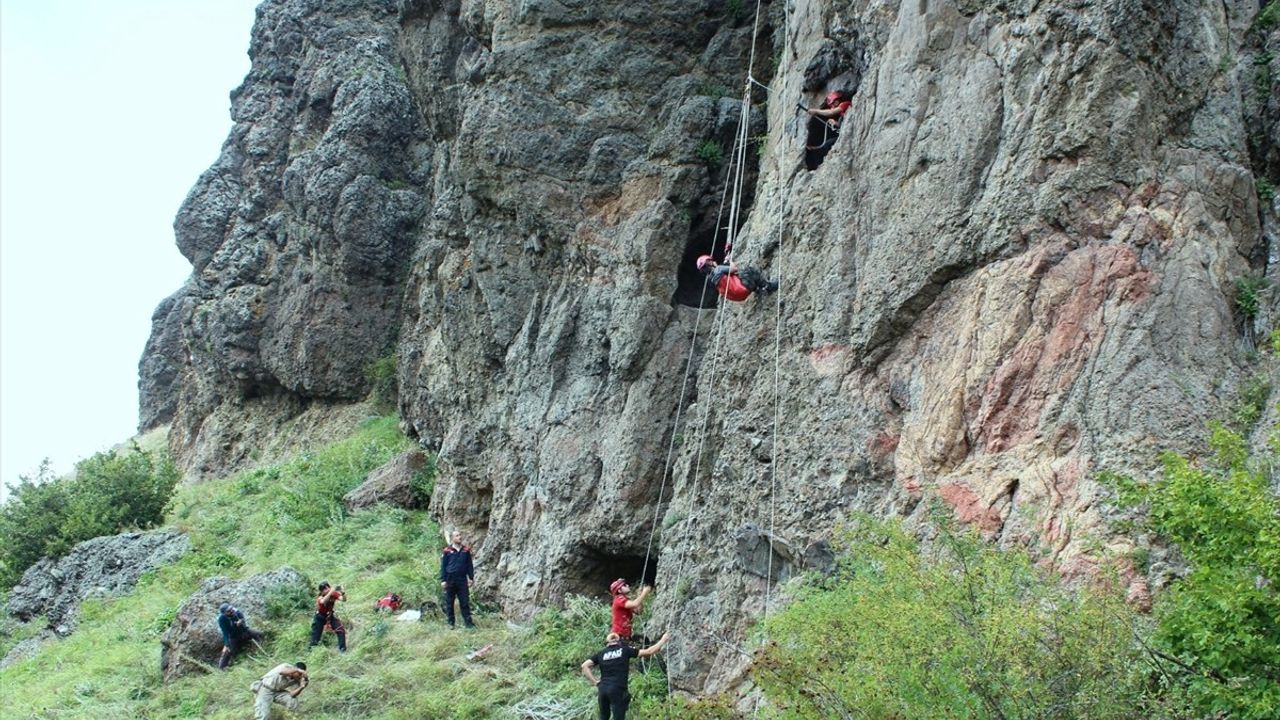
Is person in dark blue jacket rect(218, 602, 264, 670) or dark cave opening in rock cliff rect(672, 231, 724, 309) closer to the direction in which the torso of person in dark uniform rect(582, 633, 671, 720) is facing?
the dark cave opening in rock cliff

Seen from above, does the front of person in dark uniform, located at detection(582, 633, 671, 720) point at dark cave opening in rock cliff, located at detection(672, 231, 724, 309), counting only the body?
yes

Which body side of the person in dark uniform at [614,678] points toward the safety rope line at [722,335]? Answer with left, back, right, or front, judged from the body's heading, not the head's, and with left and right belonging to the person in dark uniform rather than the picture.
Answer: front

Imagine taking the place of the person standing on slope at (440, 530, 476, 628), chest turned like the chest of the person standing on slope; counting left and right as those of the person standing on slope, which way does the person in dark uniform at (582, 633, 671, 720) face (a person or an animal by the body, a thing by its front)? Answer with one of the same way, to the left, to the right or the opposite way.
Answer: the opposite way

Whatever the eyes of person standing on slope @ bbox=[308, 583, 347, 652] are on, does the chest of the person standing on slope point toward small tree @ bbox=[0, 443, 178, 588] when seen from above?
no

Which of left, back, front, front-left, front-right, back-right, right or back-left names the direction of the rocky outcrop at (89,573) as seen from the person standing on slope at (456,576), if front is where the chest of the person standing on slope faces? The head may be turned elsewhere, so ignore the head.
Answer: back-right

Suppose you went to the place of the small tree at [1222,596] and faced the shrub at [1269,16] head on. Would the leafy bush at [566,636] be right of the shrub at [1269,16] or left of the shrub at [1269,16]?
left

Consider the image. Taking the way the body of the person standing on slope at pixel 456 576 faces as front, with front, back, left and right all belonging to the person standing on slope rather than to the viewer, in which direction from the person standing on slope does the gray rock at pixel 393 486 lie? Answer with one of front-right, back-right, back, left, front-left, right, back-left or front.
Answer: back

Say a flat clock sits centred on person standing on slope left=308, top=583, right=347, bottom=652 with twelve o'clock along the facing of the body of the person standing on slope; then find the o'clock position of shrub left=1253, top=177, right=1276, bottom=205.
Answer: The shrub is roughly at 12 o'clock from the person standing on slope.

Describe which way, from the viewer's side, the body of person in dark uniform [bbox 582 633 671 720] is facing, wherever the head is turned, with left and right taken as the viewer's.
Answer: facing away from the viewer

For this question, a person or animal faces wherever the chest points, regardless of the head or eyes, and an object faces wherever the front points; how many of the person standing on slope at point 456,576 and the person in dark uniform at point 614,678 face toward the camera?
1

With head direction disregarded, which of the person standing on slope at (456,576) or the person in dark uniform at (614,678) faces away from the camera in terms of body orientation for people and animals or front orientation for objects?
the person in dark uniform

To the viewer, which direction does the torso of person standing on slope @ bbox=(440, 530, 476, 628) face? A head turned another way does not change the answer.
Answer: toward the camera

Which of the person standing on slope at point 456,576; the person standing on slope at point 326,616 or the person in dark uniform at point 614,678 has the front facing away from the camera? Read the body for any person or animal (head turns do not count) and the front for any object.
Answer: the person in dark uniform

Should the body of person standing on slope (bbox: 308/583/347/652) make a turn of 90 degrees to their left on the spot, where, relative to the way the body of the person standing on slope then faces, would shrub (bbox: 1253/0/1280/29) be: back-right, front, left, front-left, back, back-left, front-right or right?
right
